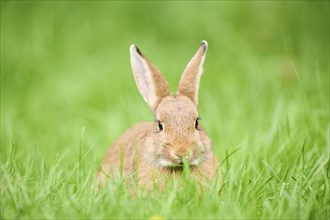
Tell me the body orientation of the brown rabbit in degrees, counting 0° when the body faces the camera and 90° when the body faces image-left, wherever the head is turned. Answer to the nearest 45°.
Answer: approximately 315°
